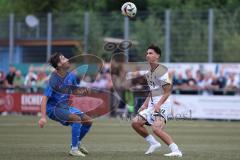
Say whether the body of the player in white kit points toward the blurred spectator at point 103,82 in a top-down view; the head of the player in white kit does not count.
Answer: no

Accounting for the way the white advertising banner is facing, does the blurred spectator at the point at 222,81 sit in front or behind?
behind

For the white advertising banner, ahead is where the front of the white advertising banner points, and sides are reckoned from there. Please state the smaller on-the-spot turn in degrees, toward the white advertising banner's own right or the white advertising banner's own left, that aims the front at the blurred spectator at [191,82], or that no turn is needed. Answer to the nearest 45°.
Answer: approximately 135° to the white advertising banner's own right

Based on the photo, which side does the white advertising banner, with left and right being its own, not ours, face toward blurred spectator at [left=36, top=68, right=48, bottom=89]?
right

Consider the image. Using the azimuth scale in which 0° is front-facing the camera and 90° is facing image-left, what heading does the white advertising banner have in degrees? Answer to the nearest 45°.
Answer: approximately 0°

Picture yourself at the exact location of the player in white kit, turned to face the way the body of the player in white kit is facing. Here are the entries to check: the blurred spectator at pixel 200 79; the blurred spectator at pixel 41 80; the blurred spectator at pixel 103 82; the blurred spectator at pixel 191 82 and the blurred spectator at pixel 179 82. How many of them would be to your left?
0

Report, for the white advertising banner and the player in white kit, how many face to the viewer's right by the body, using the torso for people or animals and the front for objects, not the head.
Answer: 0

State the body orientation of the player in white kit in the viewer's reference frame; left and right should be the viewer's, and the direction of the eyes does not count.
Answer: facing the viewer and to the left of the viewer

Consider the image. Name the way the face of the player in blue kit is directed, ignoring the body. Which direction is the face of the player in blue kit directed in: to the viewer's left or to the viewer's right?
to the viewer's right

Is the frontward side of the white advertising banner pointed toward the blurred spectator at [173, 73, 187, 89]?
no

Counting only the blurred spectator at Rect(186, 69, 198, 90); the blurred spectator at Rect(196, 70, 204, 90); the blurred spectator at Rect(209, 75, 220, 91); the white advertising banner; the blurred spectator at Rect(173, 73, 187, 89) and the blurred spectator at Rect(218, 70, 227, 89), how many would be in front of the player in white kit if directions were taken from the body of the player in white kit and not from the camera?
0

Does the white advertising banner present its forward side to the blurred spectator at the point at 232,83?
no

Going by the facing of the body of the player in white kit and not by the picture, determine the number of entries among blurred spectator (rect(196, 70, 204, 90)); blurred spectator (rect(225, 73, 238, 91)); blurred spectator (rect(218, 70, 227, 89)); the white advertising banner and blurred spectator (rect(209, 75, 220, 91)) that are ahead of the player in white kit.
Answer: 0

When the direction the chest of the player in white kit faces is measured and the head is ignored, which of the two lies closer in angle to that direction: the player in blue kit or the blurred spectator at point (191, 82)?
the player in blue kit
